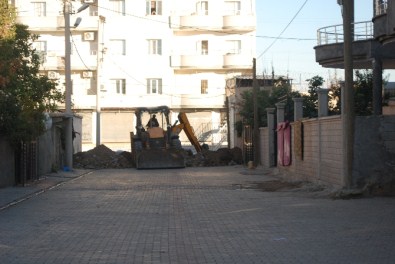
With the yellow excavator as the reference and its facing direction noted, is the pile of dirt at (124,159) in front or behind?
behind

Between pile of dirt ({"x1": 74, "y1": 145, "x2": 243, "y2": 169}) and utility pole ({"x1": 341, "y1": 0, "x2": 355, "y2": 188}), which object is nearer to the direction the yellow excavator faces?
the utility pole

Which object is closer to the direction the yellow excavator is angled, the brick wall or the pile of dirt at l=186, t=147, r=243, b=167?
the brick wall

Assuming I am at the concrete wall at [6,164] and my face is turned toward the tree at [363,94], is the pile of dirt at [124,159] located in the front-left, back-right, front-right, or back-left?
front-left

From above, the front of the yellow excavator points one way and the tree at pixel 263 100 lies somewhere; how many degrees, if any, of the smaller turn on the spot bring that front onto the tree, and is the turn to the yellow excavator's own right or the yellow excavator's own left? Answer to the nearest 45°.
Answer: approximately 90° to the yellow excavator's own left

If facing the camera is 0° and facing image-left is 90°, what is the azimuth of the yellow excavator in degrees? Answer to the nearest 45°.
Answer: approximately 0°

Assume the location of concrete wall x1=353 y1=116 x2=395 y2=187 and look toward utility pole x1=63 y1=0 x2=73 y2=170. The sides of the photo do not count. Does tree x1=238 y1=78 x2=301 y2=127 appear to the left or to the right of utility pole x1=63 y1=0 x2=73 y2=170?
right

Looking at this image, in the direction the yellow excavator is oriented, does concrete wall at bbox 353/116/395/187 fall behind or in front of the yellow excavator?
in front

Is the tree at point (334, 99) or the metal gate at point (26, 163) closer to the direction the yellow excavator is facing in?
the metal gate
